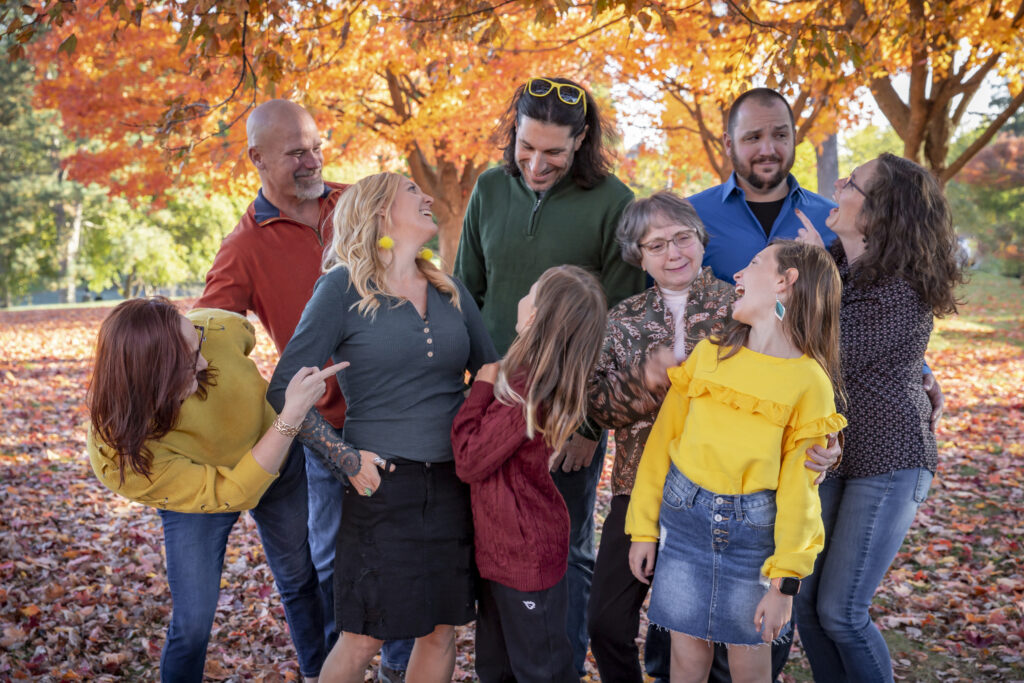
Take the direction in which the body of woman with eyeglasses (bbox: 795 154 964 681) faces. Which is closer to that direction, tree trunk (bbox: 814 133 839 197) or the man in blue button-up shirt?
the man in blue button-up shirt

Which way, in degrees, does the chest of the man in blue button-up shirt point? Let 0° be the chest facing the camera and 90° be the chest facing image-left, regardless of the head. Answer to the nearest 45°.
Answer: approximately 0°

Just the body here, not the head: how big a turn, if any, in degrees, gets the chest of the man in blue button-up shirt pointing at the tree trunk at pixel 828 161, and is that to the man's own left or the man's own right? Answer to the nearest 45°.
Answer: approximately 180°

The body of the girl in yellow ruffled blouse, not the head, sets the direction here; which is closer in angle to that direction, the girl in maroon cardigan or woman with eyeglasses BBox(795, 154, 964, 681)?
the girl in maroon cardigan

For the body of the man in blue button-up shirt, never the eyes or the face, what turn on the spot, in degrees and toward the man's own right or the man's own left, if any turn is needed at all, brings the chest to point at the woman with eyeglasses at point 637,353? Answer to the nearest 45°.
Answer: approximately 45° to the man's own right

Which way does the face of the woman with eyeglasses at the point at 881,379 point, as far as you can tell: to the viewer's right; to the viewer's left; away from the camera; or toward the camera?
to the viewer's left

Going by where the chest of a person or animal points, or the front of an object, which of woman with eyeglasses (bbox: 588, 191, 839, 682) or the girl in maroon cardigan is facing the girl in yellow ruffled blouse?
the woman with eyeglasses

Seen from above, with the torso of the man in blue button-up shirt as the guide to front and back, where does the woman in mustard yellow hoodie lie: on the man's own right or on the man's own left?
on the man's own right

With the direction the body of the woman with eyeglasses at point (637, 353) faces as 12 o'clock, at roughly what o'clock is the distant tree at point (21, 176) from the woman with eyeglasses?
The distant tree is roughly at 6 o'clock from the woman with eyeglasses.
